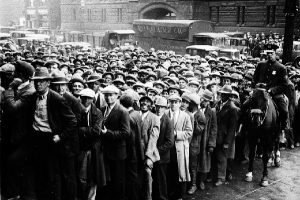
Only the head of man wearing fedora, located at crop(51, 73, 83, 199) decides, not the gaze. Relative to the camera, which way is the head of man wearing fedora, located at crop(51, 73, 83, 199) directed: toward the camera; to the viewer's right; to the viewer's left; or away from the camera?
toward the camera

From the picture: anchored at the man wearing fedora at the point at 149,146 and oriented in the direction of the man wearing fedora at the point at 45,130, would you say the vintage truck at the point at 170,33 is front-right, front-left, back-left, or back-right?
back-right

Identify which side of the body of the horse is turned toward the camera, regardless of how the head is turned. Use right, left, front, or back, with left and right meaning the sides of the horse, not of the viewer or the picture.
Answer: front

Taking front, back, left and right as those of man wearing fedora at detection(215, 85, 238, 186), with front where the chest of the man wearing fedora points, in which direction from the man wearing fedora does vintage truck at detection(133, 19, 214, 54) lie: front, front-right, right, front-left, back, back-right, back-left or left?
back-right

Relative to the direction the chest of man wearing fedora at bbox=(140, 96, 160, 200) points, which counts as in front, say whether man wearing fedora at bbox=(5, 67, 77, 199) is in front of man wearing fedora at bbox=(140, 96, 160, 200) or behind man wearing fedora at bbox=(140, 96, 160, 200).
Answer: in front

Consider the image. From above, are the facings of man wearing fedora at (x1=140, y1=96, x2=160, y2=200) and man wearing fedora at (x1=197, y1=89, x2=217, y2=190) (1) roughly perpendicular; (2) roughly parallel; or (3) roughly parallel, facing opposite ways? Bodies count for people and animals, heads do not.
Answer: roughly parallel

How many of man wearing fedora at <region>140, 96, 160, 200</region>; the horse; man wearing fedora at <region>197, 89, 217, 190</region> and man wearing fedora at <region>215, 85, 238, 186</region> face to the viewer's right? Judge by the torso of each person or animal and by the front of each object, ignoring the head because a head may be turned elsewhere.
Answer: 0
